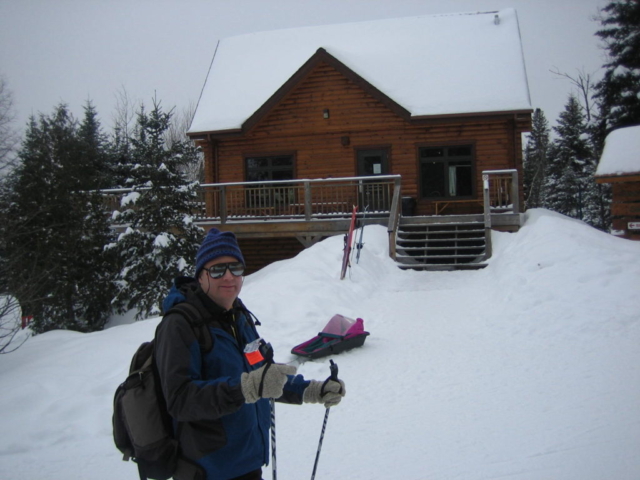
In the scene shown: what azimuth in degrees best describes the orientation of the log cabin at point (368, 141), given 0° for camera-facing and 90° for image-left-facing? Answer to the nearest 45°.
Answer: approximately 0°

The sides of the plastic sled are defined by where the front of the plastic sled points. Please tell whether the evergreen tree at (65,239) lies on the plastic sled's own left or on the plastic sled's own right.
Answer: on the plastic sled's own right

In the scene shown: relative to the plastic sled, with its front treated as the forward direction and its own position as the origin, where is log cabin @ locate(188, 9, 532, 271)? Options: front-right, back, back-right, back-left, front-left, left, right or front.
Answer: back-right

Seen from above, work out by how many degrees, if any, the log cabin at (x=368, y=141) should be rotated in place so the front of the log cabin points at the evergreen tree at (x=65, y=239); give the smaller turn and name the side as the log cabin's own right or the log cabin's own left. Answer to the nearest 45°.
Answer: approximately 90° to the log cabin's own right

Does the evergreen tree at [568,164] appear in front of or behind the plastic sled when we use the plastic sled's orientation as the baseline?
behind

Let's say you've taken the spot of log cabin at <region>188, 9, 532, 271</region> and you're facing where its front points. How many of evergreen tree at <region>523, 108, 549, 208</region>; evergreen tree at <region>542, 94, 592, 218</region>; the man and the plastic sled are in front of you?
2

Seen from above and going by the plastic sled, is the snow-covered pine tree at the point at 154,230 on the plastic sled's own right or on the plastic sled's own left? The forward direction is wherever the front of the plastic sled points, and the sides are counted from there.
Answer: on the plastic sled's own right

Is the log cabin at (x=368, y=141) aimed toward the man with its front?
yes

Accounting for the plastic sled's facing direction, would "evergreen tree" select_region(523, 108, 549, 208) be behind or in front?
behind

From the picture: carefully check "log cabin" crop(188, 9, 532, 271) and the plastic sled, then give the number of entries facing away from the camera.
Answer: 0

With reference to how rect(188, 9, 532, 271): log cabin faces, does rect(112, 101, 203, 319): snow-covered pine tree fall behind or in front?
in front

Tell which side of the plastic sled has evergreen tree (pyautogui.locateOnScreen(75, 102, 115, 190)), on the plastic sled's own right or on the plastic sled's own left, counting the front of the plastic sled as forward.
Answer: on the plastic sled's own right
